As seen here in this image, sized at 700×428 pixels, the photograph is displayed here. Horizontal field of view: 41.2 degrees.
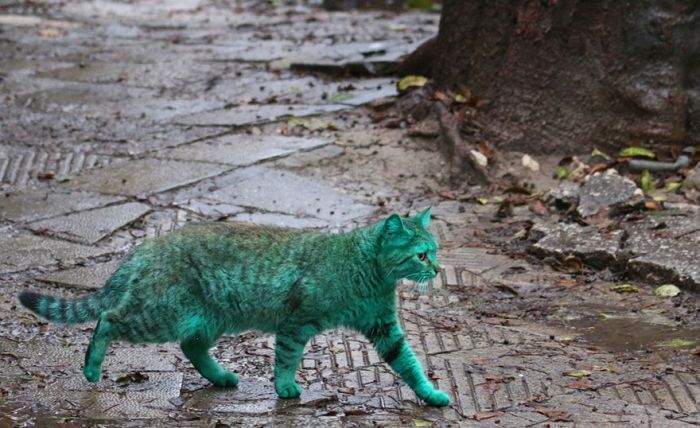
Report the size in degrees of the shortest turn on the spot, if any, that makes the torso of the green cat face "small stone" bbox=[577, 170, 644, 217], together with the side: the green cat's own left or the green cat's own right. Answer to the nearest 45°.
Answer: approximately 45° to the green cat's own left

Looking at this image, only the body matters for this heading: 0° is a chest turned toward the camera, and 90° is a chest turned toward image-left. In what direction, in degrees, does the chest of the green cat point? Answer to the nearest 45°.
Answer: approximately 270°

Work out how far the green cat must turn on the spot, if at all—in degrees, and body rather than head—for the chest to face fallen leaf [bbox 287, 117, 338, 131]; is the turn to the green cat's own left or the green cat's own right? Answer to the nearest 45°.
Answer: approximately 90° to the green cat's own left

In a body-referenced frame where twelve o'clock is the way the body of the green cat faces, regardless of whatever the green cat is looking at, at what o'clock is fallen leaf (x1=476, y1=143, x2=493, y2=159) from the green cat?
The fallen leaf is roughly at 10 o'clock from the green cat.

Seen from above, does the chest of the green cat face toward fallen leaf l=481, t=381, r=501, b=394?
yes

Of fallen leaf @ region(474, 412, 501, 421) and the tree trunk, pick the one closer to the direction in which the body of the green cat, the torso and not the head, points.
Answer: the fallen leaf

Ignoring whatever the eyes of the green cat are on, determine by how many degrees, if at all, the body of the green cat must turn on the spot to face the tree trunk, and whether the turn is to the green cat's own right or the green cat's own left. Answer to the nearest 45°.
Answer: approximately 45° to the green cat's own left

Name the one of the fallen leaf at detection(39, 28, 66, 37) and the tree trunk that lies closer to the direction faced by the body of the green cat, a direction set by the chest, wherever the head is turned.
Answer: the tree trunk

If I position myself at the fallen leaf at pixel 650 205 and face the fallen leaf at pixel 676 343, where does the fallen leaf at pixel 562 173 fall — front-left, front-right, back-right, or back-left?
back-right

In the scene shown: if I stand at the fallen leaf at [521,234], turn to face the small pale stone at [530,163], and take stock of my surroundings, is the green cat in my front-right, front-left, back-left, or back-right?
back-left

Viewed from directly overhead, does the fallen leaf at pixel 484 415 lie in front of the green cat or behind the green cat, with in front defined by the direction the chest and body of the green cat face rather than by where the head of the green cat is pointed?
in front
